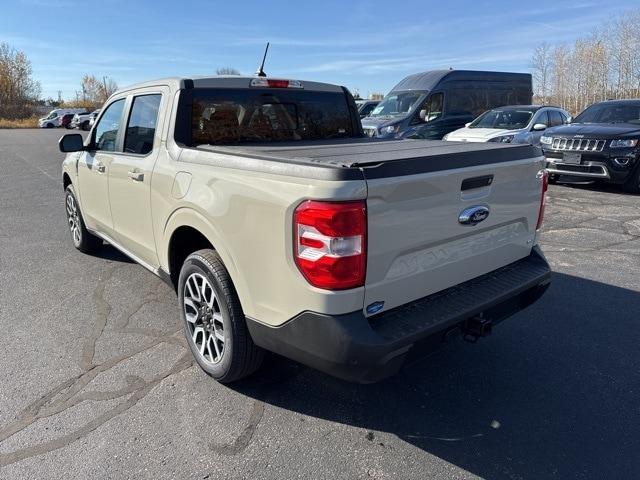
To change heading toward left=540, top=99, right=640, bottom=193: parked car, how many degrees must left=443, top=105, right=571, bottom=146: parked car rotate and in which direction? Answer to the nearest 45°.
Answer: approximately 90° to its left

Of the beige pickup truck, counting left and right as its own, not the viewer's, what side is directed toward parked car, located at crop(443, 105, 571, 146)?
right

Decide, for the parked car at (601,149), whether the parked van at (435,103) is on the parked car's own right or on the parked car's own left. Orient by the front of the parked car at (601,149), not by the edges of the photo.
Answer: on the parked car's own right

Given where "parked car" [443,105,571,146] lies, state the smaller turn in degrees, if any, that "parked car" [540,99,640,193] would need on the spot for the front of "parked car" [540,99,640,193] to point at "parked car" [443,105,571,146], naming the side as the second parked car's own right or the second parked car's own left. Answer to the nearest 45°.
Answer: approximately 90° to the second parked car's own right

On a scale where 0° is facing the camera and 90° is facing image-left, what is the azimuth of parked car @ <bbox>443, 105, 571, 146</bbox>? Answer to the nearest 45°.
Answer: approximately 45°

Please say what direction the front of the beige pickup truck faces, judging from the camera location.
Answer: facing away from the viewer and to the left of the viewer

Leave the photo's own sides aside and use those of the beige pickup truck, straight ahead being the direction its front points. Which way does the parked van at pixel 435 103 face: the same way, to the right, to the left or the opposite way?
to the left
